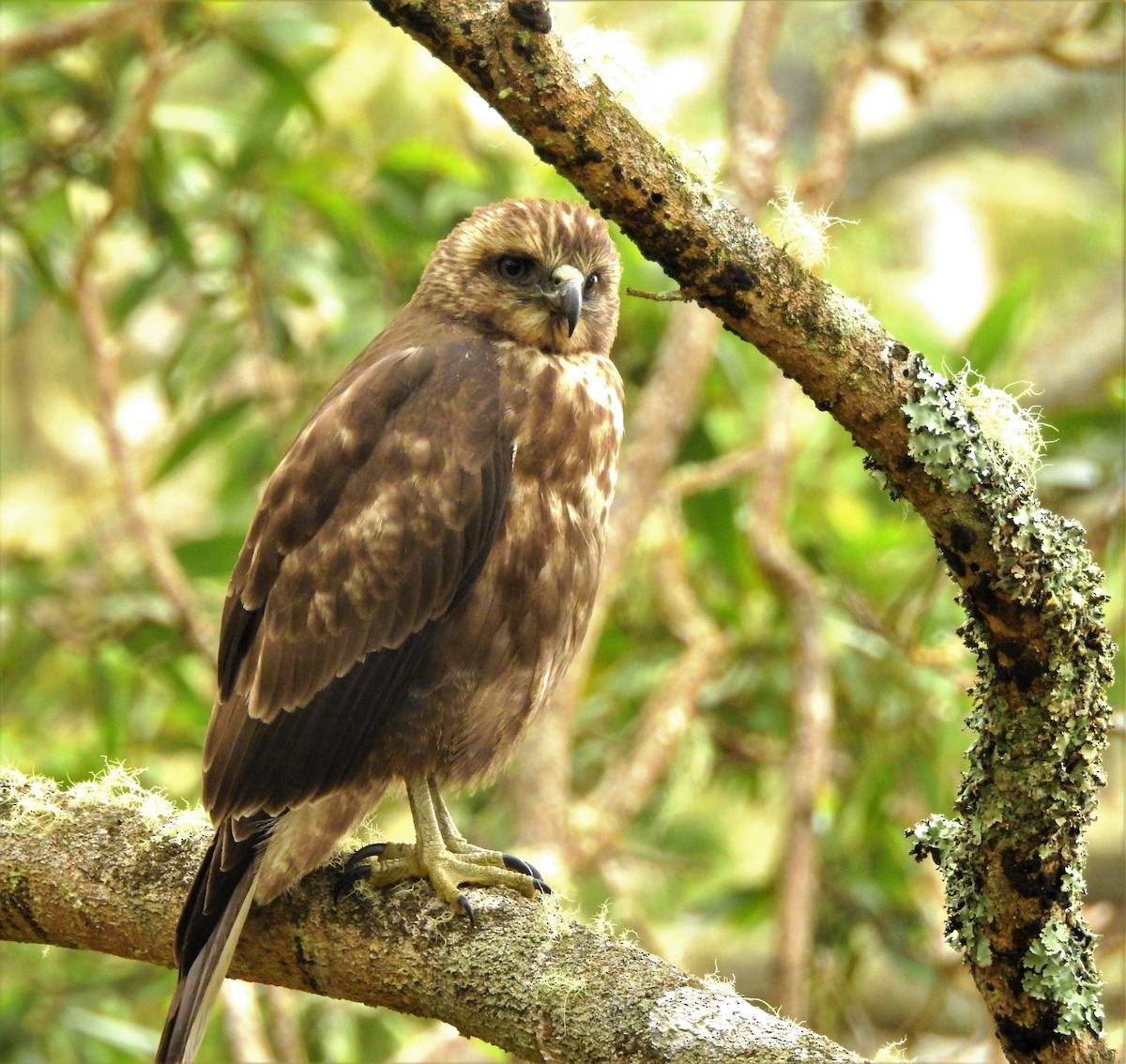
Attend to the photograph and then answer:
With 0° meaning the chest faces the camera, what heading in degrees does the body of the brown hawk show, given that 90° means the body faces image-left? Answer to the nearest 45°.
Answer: approximately 315°

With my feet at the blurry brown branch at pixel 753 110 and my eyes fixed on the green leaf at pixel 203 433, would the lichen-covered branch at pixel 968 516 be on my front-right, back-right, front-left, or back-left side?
back-left

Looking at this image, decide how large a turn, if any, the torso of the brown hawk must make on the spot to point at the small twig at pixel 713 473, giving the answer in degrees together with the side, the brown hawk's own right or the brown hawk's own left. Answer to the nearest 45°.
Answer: approximately 90° to the brown hawk's own left

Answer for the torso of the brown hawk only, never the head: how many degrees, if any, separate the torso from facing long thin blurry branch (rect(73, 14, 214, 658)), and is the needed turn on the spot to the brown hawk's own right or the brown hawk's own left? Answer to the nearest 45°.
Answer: approximately 180°
